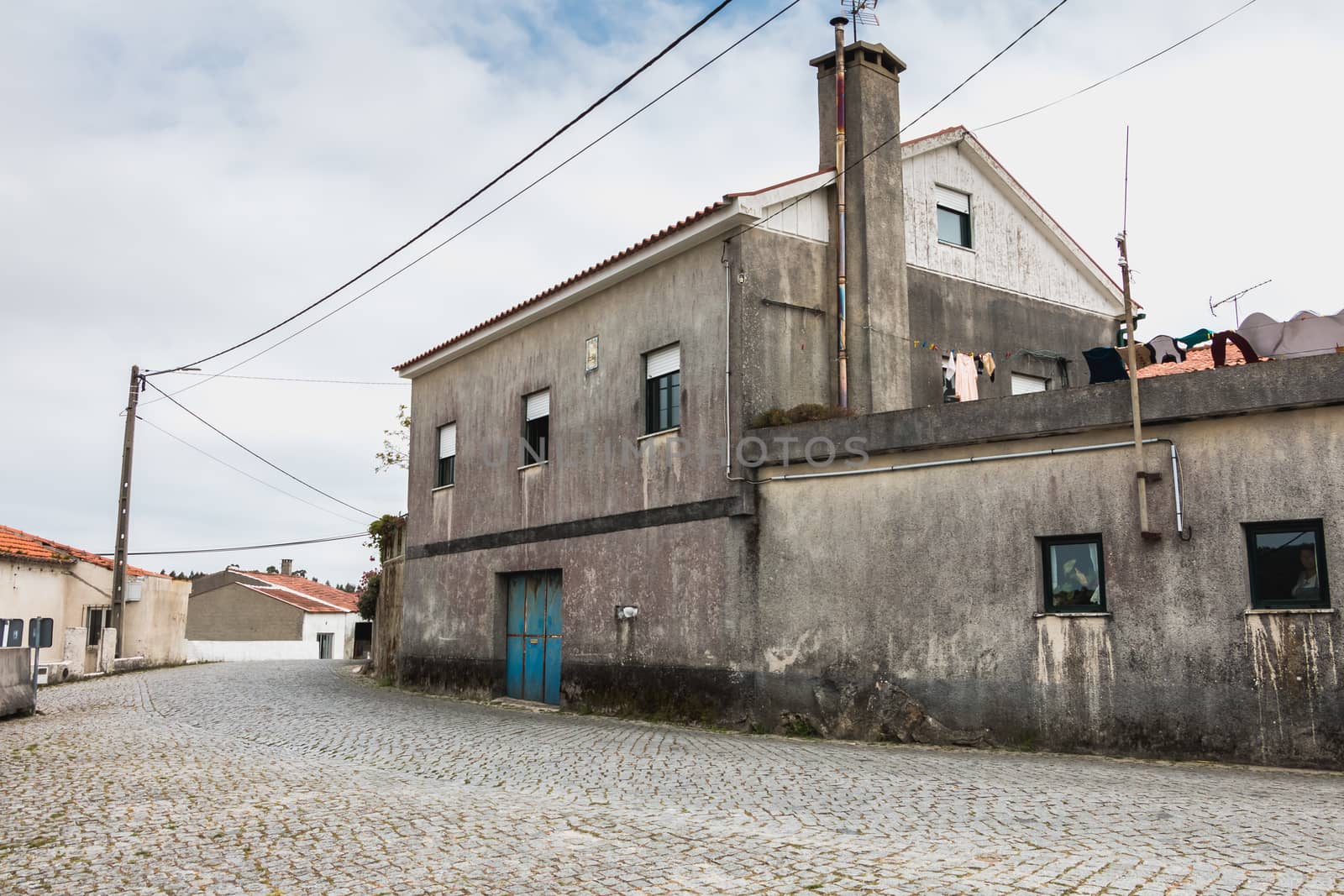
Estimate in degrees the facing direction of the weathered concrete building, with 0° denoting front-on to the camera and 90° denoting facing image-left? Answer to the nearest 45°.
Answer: approximately 45°

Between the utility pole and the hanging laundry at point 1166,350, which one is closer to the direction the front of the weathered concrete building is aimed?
the utility pole

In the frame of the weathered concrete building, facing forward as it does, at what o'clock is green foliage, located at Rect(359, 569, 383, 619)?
The green foliage is roughly at 3 o'clock from the weathered concrete building.

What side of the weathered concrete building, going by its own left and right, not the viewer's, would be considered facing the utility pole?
right
